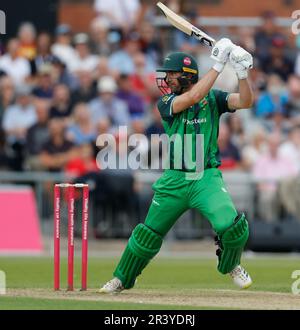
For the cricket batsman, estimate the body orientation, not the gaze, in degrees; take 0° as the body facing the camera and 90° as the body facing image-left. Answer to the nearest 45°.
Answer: approximately 0°

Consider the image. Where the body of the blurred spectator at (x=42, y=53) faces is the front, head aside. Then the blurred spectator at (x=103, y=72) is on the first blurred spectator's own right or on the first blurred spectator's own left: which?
on the first blurred spectator's own left

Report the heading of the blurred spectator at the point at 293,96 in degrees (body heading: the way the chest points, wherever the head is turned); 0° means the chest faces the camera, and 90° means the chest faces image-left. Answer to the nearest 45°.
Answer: approximately 0°
